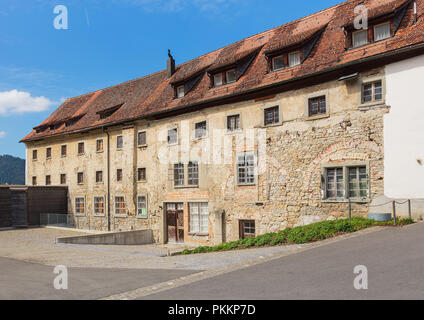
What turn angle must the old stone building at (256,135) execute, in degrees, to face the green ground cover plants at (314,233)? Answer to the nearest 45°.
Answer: approximately 45° to its left

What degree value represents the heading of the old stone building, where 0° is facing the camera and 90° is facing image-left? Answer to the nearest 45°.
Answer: approximately 45°
